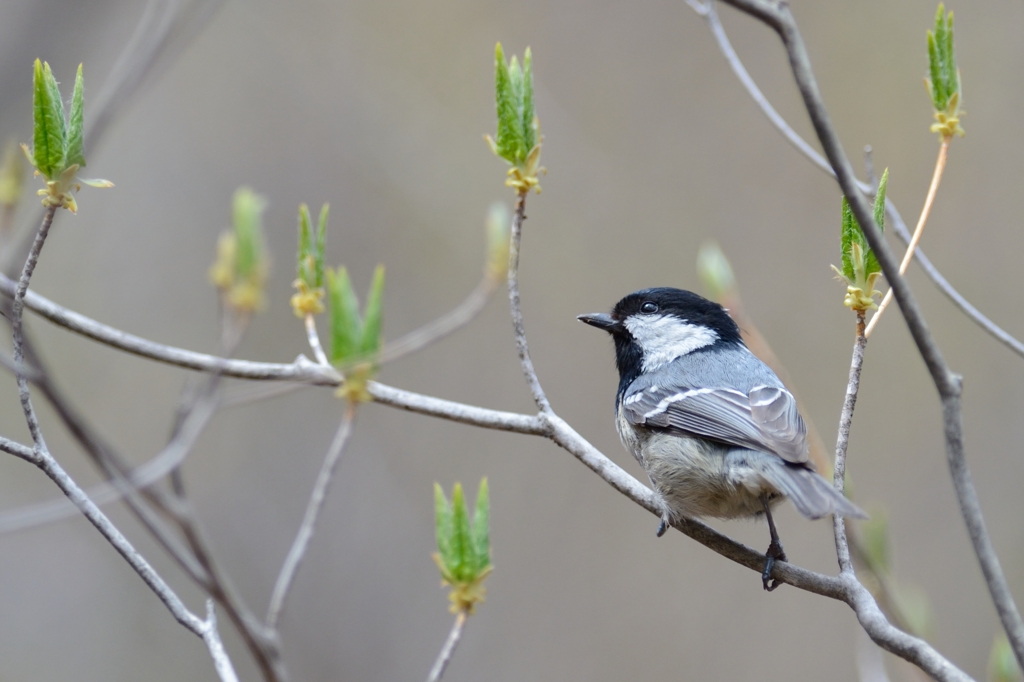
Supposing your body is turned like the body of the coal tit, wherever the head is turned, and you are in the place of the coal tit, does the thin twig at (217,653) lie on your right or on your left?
on your left

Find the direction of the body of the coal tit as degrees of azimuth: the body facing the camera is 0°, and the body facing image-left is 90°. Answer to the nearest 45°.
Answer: approximately 90°

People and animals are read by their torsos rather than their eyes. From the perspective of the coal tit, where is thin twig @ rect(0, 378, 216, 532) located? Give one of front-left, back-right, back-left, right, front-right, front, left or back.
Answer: front-left

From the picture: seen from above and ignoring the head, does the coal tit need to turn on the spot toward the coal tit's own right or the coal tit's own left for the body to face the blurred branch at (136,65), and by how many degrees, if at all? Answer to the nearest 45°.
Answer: approximately 45° to the coal tit's own left

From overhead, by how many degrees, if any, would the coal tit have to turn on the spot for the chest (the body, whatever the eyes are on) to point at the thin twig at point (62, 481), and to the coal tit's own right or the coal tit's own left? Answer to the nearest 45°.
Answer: approximately 45° to the coal tit's own left
